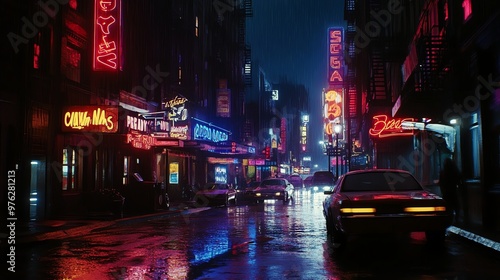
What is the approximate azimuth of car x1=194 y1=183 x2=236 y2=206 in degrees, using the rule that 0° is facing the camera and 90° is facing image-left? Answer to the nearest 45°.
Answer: approximately 45°

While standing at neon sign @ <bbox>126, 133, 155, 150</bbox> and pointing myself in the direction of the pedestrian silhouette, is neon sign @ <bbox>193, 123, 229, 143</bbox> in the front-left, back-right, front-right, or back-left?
back-left

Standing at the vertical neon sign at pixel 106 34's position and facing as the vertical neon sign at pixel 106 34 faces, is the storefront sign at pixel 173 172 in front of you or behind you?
behind

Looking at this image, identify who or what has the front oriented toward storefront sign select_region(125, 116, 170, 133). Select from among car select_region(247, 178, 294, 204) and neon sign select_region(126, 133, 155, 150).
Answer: the car

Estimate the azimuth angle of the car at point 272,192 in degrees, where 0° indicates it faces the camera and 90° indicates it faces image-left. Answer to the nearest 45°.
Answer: approximately 45°

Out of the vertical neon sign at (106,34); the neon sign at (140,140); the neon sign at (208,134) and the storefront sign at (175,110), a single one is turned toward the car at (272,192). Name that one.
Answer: the neon sign at (208,134)
